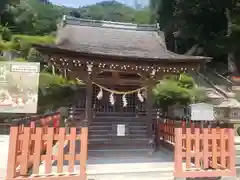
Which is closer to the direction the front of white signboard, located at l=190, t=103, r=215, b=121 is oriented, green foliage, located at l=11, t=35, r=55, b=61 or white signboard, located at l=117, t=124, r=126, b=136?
the white signboard

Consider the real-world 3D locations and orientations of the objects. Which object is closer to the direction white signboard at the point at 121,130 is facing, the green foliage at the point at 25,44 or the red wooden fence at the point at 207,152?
the red wooden fence

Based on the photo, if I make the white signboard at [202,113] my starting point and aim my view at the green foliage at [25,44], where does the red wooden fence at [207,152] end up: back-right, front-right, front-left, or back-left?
back-left

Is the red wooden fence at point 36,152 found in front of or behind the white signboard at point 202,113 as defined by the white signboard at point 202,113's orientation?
in front

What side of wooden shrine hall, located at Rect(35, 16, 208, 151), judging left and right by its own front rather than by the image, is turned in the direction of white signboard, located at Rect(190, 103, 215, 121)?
left

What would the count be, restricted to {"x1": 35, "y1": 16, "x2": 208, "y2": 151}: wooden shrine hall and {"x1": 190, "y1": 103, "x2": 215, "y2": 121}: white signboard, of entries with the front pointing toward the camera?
2

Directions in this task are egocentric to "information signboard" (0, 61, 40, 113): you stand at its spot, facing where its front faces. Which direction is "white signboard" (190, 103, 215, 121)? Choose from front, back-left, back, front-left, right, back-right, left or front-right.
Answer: front-left

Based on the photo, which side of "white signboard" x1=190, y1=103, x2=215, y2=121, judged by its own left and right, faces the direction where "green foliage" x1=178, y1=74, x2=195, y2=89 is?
back

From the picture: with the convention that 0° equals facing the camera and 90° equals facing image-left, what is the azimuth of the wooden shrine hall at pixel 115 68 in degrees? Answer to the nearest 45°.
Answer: approximately 0°
